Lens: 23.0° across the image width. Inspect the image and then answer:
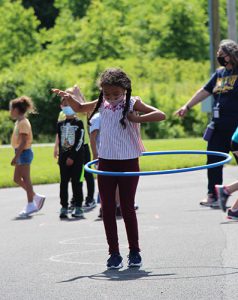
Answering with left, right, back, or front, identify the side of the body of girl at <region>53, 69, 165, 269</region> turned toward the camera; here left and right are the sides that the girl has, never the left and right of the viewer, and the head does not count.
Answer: front

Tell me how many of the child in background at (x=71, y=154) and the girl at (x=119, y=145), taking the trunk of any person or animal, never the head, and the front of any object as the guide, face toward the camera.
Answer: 2

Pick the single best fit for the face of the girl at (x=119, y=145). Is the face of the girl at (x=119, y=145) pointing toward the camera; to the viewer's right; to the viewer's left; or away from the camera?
toward the camera

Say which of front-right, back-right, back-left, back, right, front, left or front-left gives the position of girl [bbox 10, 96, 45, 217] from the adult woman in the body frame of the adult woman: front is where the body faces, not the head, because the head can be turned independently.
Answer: front-right

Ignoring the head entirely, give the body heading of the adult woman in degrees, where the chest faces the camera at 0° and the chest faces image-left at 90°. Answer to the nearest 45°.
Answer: approximately 45°

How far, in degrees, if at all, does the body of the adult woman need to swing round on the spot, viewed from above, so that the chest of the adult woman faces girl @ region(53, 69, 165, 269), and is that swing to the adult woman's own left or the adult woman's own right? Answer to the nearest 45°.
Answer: approximately 45° to the adult woman's own left

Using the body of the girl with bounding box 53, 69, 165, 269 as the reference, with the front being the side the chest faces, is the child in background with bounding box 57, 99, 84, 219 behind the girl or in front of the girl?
behind

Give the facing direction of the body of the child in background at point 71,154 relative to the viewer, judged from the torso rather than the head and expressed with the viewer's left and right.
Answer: facing the viewer
